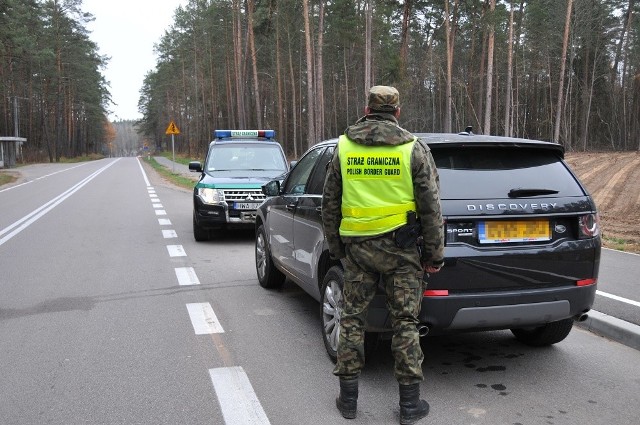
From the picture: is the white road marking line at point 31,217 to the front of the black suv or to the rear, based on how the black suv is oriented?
to the front

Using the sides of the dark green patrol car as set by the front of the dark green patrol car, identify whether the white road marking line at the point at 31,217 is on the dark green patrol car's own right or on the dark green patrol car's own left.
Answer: on the dark green patrol car's own right

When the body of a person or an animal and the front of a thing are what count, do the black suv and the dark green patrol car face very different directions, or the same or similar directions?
very different directions

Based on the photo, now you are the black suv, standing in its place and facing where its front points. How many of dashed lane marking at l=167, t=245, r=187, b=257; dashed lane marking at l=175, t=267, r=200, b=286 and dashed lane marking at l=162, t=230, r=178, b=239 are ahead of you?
3

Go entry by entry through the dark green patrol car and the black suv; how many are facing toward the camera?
1

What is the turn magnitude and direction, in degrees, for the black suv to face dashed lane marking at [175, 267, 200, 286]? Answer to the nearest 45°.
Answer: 0° — it already faces it

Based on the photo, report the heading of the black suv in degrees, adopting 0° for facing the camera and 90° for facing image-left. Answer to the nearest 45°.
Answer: approximately 135°

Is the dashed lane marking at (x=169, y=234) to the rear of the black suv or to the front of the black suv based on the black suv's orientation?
to the front

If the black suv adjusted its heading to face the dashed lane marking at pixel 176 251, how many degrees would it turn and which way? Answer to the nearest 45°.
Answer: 0° — it already faces it

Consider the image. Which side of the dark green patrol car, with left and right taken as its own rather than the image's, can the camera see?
front

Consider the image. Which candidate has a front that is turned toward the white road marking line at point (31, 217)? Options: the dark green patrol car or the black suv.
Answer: the black suv
